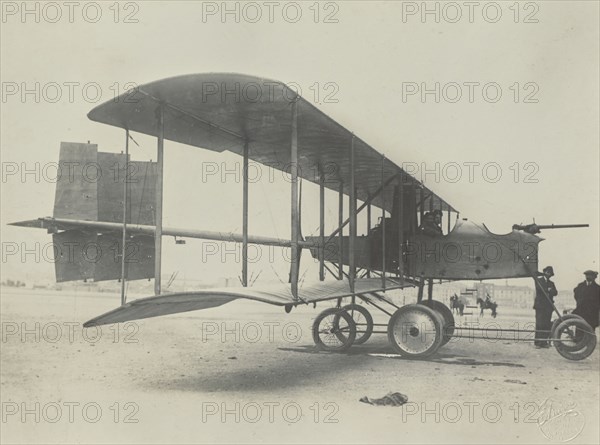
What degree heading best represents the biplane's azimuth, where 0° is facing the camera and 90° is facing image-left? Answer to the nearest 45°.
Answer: approximately 315°

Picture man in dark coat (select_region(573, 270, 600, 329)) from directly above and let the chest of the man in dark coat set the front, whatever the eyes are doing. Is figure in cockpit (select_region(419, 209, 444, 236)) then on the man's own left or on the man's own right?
on the man's own right

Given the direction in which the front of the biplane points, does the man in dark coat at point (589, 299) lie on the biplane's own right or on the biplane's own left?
on the biplane's own left

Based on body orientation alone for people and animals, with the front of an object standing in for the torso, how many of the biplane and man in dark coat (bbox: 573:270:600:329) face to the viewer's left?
0
